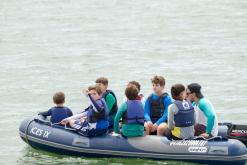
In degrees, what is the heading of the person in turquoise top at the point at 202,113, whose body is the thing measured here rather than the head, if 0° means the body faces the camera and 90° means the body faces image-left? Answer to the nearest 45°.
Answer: approximately 90°

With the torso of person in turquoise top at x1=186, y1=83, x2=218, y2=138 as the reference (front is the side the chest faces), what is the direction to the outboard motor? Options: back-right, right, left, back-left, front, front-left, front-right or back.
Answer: back-right

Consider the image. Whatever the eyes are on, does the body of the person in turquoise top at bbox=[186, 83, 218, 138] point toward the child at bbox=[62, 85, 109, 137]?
yes

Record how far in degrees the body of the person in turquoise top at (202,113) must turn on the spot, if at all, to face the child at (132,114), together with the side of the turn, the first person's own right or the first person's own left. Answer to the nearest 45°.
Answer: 0° — they already face them

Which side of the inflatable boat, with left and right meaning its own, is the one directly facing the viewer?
left
